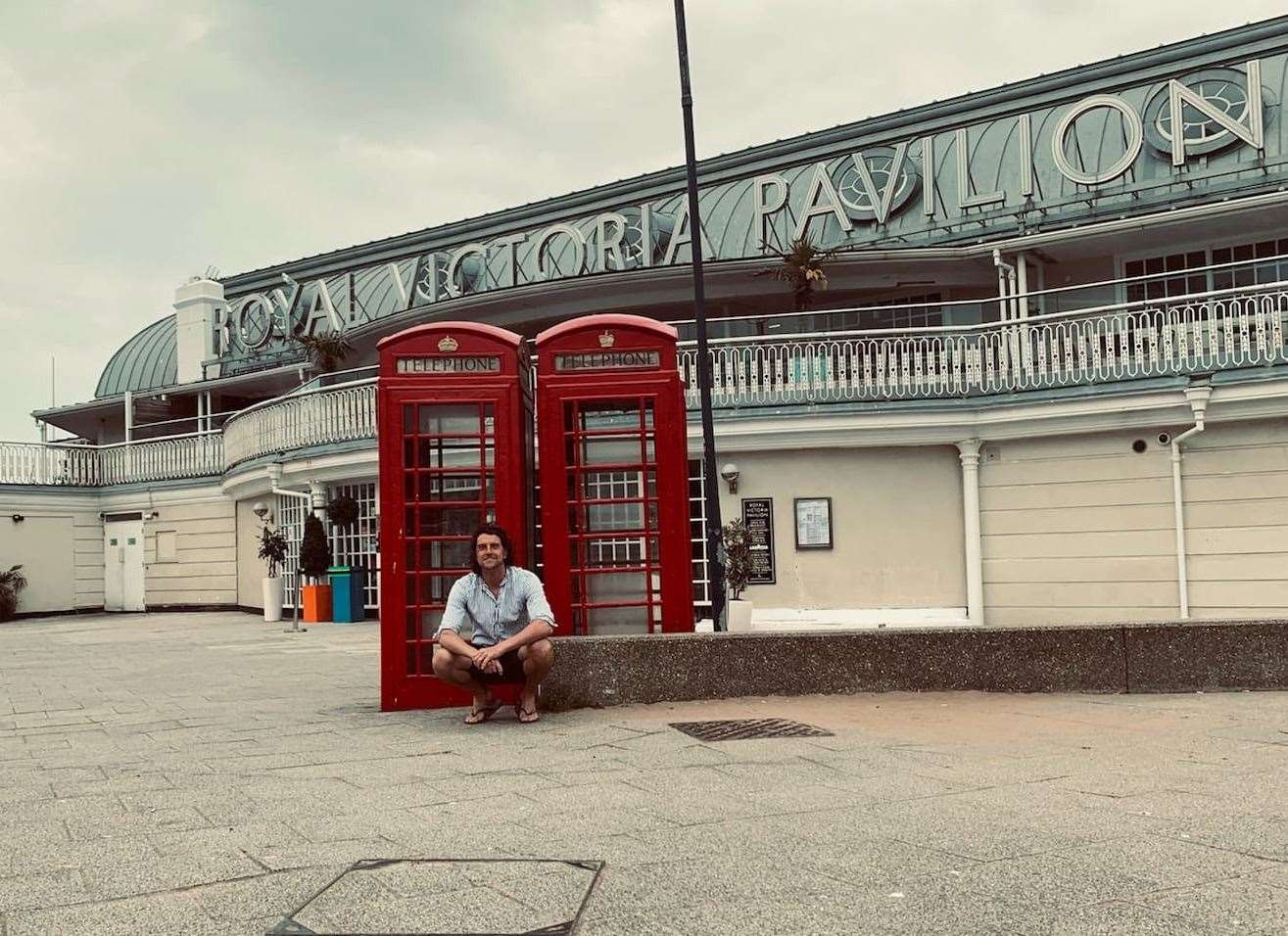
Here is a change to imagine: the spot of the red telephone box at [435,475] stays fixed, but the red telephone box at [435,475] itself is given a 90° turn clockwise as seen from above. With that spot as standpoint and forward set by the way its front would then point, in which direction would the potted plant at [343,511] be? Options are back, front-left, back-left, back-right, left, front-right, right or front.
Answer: right

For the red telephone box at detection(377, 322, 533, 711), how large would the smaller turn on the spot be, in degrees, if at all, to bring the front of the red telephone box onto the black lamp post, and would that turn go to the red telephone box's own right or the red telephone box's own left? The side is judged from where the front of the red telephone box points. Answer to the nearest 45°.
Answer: approximately 135° to the red telephone box's own left

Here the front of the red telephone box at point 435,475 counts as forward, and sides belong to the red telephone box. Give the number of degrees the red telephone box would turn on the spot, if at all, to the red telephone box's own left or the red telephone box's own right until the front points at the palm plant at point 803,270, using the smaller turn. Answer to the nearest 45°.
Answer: approximately 135° to the red telephone box's own left

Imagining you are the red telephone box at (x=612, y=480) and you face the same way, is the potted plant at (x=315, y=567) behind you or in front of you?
behind

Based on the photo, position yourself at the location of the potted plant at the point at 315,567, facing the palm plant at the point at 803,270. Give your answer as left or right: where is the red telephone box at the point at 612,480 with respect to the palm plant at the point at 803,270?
right

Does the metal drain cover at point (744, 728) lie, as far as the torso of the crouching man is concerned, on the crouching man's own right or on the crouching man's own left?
on the crouching man's own left

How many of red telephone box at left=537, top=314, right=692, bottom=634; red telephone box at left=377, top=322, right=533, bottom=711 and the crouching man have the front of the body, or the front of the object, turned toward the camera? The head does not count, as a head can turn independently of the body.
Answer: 3

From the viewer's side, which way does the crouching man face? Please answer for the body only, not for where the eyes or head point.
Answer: toward the camera

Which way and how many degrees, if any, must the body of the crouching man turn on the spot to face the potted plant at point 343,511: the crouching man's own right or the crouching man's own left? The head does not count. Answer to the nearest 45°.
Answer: approximately 180°

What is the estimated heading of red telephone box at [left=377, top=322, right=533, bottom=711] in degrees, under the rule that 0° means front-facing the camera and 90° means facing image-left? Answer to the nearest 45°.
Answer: approximately 0°

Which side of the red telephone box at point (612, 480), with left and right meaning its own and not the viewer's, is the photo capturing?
front

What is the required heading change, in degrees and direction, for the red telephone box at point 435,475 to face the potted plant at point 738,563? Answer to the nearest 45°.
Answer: approximately 135° to its left
